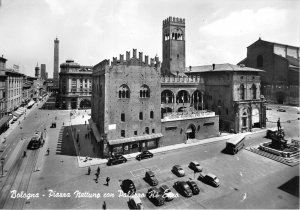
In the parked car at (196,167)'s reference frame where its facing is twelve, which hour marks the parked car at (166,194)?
the parked car at (166,194) is roughly at 2 o'clock from the parked car at (196,167).

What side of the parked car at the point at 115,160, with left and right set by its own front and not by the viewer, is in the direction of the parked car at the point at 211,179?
left

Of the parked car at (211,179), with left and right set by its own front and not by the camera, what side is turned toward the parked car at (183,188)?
right

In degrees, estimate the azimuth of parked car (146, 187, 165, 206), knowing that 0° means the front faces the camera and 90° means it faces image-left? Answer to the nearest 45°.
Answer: approximately 315°

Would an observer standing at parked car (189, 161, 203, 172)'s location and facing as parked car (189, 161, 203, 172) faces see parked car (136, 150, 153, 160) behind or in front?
behind

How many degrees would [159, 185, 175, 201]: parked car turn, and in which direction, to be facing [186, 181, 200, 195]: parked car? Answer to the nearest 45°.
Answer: approximately 90° to its left

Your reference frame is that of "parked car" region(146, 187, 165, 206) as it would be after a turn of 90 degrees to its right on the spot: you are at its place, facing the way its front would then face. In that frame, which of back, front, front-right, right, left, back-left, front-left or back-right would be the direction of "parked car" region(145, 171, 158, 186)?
back-right

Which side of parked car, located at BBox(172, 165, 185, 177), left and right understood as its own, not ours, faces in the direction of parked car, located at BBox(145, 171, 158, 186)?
right

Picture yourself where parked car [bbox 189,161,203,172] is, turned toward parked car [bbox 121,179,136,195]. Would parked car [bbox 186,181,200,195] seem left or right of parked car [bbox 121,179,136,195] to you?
left

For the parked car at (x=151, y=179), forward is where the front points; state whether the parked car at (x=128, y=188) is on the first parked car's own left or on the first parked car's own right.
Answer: on the first parked car's own right

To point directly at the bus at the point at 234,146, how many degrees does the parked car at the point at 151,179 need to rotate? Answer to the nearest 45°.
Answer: approximately 90° to its left

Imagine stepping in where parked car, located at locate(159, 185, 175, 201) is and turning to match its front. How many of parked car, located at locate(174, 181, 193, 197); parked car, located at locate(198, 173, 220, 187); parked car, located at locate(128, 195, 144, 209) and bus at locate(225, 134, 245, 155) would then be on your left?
3
